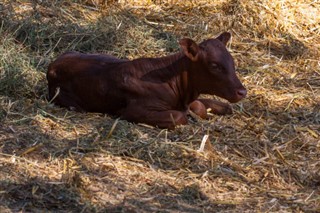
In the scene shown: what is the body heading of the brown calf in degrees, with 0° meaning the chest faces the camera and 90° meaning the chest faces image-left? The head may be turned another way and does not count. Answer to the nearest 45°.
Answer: approximately 270°
